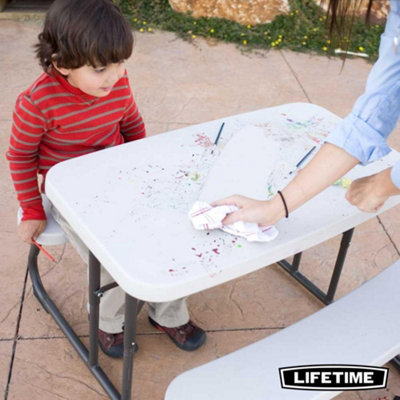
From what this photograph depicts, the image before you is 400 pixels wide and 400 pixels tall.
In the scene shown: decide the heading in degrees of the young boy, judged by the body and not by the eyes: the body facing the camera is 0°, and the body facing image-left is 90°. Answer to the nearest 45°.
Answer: approximately 315°

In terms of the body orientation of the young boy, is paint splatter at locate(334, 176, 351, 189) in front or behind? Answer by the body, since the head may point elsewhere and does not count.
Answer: in front

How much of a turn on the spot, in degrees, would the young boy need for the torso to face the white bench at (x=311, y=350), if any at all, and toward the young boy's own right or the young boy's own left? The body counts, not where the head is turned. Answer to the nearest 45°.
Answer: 0° — they already face it
